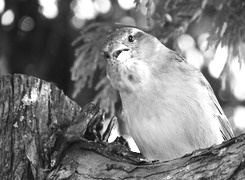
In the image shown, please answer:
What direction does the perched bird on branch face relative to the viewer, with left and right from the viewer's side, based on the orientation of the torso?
facing the viewer and to the left of the viewer
